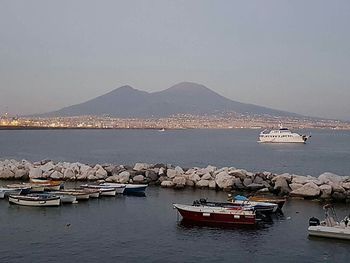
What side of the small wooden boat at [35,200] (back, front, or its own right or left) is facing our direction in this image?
left

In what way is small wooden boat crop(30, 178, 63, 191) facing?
to the viewer's left

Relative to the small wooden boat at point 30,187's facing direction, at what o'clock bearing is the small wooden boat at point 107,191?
the small wooden boat at point 107,191 is roughly at 7 o'clock from the small wooden boat at point 30,187.

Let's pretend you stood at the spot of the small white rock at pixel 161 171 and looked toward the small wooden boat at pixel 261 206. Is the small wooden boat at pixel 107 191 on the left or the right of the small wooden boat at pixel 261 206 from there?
right

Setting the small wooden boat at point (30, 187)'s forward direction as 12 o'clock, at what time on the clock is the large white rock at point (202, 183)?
The large white rock is roughly at 6 o'clock from the small wooden boat.

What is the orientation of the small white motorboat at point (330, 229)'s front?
to the viewer's right

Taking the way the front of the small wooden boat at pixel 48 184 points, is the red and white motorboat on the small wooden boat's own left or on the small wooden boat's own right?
on the small wooden boat's own left

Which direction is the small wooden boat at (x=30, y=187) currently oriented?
to the viewer's left

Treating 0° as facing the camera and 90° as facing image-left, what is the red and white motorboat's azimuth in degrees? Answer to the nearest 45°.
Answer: approximately 90°
